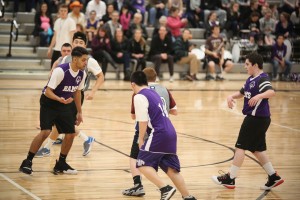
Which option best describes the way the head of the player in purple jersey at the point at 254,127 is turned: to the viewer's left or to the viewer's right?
to the viewer's left

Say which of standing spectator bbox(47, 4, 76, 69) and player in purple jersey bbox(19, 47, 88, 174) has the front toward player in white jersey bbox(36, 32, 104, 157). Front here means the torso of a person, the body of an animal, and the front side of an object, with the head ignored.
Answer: the standing spectator

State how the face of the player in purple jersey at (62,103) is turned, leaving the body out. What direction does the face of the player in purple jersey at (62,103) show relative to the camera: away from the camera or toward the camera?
toward the camera

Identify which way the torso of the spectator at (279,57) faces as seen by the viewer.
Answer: toward the camera

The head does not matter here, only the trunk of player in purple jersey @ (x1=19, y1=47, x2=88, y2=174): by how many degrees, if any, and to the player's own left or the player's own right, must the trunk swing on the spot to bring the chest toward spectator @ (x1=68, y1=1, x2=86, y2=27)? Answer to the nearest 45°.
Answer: approximately 135° to the player's own left

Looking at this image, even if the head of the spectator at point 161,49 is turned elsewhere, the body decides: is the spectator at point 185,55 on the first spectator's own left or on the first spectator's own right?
on the first spectator's own left

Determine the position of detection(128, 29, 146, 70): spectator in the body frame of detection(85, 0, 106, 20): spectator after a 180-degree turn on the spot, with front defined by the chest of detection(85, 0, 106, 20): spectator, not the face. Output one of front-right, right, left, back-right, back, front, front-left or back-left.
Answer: back-right

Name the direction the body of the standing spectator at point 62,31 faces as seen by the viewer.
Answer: toward the camera

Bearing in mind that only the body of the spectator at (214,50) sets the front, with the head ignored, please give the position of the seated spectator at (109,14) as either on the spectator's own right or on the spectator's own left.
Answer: on the spectator's own right

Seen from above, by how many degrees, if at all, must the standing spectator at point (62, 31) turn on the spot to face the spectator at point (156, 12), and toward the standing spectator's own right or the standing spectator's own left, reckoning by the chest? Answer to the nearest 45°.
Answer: approximately 135° to the standing spectator's own left

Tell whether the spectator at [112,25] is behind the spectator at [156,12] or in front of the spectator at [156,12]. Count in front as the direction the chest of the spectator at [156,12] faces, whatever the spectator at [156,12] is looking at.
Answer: in front

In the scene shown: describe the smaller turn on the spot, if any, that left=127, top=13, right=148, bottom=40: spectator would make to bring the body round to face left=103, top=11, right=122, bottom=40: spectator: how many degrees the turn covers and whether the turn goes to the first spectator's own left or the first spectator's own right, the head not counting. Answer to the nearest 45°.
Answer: approximately 45° to the first spectator's own right

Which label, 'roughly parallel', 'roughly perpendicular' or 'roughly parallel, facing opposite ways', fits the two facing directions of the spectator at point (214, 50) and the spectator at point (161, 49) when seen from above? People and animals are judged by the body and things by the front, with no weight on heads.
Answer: roughly parallel

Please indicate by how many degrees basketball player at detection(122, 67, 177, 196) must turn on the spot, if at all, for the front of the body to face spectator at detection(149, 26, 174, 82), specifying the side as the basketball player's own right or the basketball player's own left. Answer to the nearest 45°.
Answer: approximately 45° to the basketball player's own right
